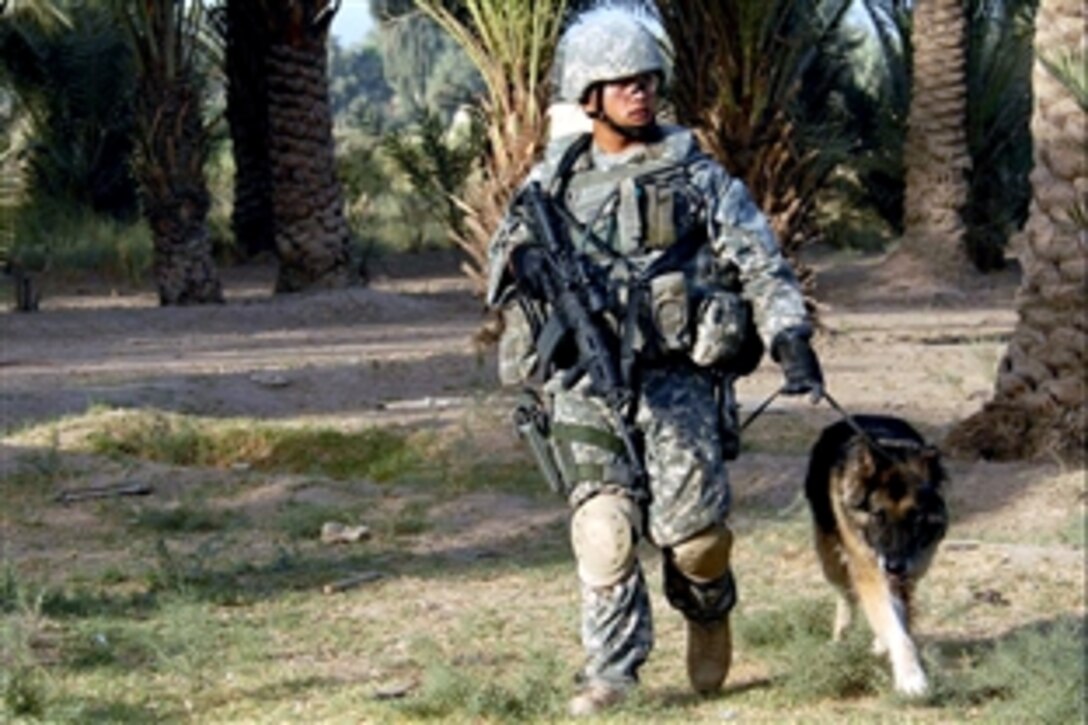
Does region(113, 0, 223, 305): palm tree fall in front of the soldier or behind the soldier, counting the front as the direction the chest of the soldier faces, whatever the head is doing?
behind

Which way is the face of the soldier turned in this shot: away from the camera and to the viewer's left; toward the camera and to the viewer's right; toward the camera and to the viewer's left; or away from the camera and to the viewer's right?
toward the camera and to the viewer's right

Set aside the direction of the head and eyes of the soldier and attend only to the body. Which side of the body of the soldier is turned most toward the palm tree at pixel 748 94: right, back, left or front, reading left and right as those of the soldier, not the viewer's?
back

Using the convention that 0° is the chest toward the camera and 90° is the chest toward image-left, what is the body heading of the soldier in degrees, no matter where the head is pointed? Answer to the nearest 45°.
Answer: approximately 0°

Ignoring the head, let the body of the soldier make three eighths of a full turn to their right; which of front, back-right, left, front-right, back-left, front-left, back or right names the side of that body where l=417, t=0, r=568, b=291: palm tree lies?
front-right

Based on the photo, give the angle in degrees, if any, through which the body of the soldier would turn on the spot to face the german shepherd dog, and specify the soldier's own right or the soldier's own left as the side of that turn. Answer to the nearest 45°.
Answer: approximately 90° to the soldier's own left
